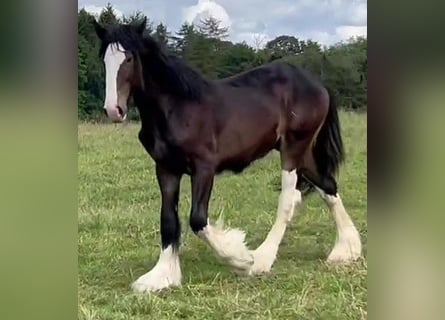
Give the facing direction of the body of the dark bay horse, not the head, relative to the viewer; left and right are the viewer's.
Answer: facing the viewer and to the left of the viewer
